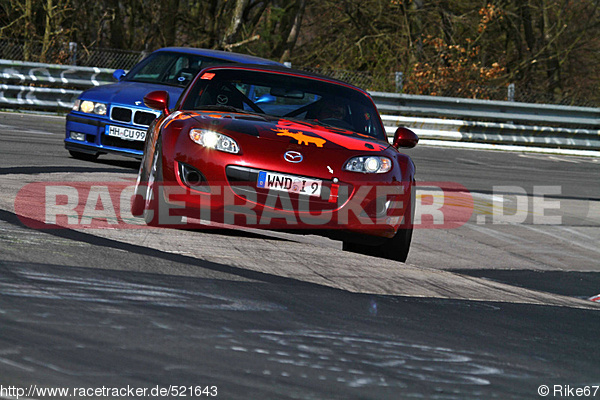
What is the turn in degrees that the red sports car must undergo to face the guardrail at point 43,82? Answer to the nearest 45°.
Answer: approximately 180°

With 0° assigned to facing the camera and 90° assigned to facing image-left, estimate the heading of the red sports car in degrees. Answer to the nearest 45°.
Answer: approximately 0°

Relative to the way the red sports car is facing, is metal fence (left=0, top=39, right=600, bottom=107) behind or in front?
behind

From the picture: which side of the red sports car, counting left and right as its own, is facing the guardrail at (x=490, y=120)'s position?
back

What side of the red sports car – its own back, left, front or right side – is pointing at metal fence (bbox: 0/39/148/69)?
back
